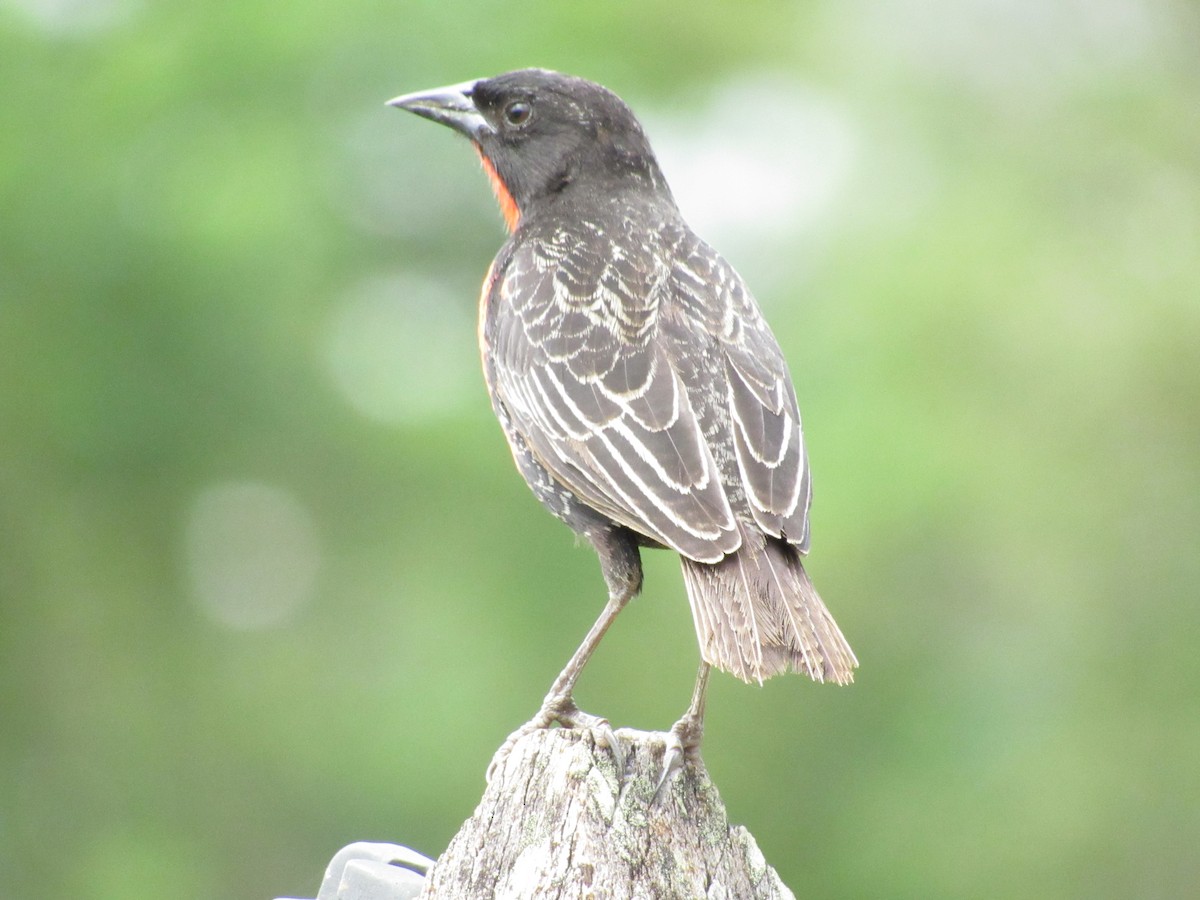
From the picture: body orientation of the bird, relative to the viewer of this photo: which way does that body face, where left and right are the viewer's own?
facing away from the viewer and to the left of the viewer
